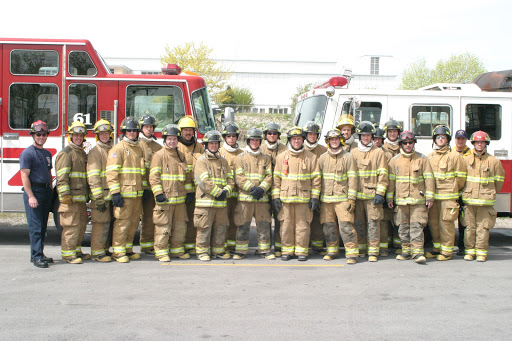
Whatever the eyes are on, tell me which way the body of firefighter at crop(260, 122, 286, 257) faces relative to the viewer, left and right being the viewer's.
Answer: facing the viewer

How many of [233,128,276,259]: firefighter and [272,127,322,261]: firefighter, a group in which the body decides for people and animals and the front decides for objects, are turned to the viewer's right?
0

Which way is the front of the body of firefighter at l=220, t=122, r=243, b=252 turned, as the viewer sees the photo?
toward the camera

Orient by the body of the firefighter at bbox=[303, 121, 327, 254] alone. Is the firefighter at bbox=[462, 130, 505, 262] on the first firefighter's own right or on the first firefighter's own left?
on the first firefighter's own left

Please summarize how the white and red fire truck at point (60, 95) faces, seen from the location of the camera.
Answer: facing to the right of the viewer

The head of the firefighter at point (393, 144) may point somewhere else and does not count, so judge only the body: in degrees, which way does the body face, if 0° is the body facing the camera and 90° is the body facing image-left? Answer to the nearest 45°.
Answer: approximately 0°

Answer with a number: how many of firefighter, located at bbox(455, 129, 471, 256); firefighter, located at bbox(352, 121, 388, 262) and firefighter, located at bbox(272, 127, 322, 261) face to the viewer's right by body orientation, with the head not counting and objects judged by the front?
0

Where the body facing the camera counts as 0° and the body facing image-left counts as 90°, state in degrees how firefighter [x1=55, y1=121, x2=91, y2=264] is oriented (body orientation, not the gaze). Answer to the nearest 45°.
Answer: approximately 315°

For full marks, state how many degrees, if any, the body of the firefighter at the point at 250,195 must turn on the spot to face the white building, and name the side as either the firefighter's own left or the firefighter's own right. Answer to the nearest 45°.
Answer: approximately 180°

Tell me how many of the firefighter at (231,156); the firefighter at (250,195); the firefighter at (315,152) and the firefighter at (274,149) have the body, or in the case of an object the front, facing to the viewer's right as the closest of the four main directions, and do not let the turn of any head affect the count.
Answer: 0

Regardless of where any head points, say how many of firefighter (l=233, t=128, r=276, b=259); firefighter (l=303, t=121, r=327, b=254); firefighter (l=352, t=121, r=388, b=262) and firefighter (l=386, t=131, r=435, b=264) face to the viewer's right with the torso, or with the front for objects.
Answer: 0

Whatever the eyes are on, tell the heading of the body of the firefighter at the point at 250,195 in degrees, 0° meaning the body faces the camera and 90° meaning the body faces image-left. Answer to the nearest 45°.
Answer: approximately 0°
